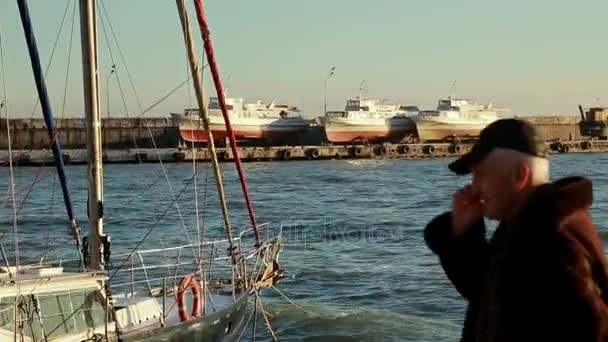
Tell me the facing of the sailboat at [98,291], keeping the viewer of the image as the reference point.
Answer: facing away from the viewer and to the right of the viewer

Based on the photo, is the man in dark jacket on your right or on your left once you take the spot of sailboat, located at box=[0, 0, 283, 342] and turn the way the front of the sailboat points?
on your right
